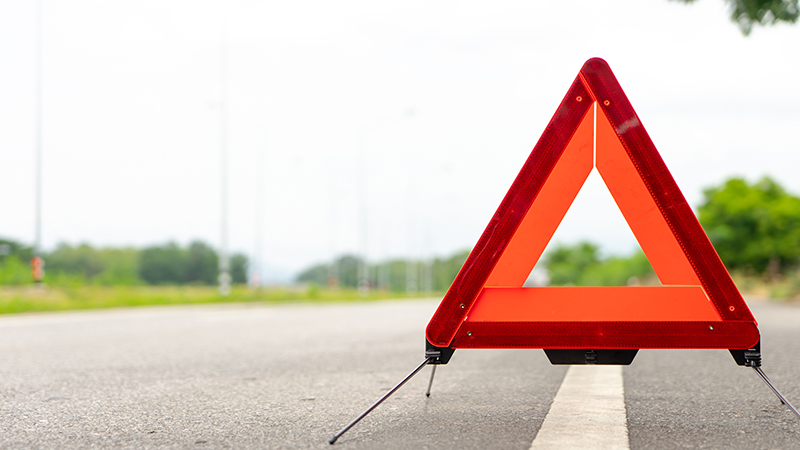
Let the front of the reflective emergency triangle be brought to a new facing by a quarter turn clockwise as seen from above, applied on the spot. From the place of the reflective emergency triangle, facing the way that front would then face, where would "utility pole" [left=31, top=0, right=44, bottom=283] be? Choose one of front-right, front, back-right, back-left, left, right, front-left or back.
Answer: front-right

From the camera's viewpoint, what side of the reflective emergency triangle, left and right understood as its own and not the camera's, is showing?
front
